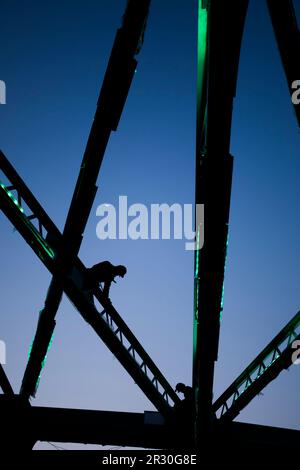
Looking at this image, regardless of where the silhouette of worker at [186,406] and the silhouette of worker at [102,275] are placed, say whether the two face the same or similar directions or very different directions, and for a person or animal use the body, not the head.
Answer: very different directions

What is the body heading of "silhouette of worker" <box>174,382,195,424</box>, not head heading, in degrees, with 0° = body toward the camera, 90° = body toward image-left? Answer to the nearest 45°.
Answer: approximately 90°

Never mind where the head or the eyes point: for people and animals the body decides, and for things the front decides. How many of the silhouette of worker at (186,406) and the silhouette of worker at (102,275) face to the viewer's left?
1

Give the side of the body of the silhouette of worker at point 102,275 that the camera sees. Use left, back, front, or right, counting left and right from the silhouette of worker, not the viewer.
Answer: right

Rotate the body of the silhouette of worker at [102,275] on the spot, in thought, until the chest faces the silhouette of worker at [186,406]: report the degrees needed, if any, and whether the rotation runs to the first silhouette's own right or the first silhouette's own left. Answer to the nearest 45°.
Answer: approximately 45° to the first silhouette's own left

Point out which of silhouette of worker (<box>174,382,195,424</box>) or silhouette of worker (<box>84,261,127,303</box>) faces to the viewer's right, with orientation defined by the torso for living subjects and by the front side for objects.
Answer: silhouette of worker (<box>84,261,127,303</box>)
